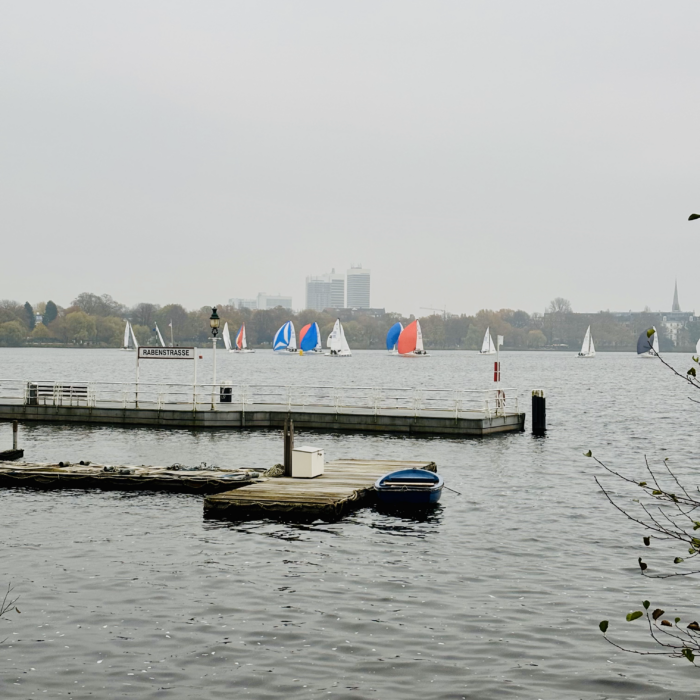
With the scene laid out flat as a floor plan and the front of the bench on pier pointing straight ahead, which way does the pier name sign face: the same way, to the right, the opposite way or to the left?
the opposite way

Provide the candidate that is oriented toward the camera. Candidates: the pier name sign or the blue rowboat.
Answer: the pier name sign

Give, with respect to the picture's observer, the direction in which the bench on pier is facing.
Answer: facing away from the viewer

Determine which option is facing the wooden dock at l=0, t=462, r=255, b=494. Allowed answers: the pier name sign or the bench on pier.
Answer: the pier name sign

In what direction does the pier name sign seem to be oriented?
toward the camera

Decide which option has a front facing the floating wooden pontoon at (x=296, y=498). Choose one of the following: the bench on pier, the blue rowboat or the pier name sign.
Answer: the pier name sign

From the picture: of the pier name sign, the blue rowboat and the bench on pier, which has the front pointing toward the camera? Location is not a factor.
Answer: the pier name sign

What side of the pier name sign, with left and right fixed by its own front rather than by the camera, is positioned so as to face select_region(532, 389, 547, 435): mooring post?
left
